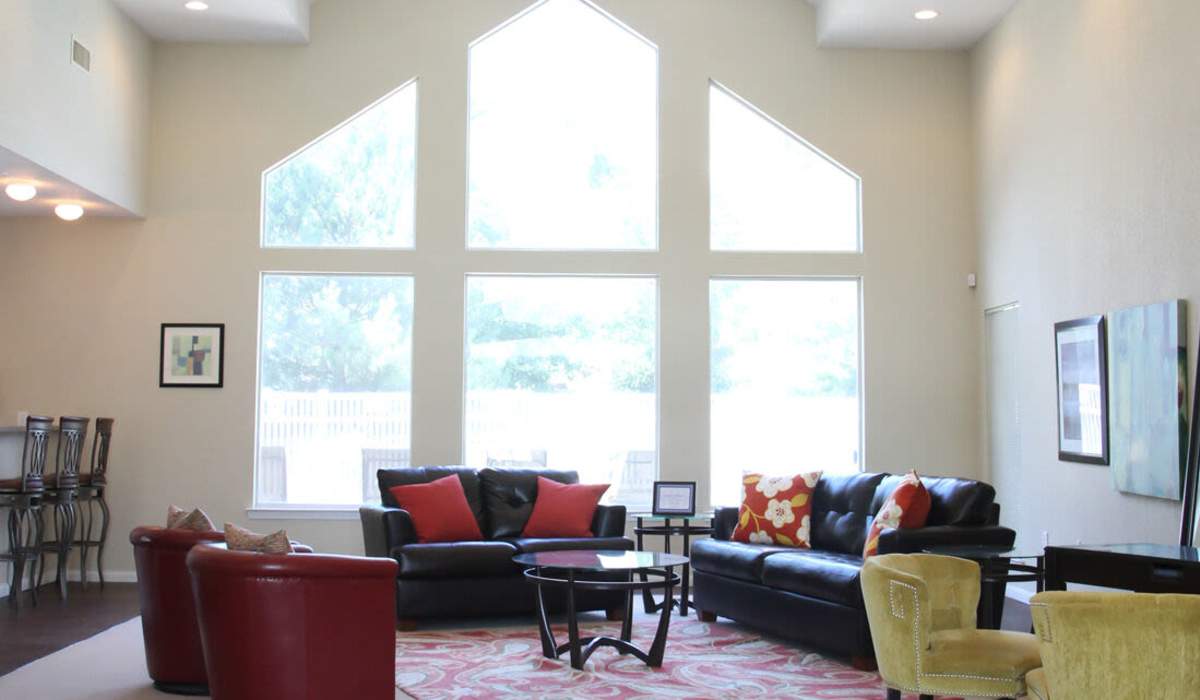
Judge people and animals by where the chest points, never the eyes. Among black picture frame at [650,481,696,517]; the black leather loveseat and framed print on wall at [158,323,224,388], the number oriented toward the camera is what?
3

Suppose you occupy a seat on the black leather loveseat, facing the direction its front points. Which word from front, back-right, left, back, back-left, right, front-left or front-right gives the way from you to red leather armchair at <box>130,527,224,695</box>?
front-right

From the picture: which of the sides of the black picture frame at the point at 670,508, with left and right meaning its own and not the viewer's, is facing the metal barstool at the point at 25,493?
right

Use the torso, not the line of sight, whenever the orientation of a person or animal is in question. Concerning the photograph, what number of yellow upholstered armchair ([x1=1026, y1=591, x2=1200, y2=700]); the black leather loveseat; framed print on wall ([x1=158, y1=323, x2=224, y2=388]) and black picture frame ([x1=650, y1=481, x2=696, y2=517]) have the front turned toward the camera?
3

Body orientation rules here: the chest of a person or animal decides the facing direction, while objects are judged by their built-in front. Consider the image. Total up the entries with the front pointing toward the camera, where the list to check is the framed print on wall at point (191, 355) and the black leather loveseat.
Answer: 2

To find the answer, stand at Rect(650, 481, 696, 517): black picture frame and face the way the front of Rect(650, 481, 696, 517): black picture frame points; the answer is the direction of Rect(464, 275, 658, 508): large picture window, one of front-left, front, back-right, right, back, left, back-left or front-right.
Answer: back-right

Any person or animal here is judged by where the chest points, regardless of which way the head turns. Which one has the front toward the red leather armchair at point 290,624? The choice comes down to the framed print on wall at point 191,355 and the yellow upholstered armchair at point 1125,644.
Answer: the framed print on wall

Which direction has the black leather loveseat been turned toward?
toward the camera

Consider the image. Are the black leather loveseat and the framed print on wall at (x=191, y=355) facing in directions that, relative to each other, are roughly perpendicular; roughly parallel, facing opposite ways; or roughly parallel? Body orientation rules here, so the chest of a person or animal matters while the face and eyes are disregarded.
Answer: roughly parallel

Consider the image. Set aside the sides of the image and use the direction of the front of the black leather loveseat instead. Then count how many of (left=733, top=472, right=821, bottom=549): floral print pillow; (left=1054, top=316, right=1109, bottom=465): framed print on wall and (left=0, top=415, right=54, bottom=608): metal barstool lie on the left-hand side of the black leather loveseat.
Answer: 2

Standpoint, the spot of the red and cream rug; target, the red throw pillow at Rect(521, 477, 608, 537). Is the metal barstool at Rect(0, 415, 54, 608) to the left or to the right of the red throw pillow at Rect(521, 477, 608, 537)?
left

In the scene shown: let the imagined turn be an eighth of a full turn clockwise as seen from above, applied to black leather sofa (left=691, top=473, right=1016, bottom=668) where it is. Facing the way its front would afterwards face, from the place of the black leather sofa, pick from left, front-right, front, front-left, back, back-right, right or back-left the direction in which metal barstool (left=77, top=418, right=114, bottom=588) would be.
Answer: front

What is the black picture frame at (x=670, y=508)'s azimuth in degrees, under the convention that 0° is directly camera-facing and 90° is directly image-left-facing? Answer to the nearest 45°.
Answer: approximately 0°

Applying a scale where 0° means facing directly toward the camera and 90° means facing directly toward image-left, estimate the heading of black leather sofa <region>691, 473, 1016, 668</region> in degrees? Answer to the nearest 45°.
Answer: approximately 45°
